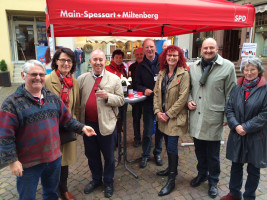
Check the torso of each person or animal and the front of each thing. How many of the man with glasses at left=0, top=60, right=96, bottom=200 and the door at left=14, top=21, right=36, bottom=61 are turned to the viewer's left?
0

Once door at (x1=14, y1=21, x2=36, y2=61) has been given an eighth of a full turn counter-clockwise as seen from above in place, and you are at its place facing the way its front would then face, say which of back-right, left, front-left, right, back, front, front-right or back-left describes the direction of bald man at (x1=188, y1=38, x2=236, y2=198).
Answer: front-right

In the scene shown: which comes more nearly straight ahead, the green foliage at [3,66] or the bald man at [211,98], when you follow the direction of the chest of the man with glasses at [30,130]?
the bald man

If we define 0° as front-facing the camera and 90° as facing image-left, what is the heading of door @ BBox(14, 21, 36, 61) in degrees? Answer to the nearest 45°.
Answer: approximately 0°

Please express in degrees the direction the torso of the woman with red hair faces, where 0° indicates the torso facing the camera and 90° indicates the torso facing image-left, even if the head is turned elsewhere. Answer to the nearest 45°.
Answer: approximately 45°

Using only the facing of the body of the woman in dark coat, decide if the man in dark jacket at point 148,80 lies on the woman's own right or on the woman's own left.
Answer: on the woman's own right

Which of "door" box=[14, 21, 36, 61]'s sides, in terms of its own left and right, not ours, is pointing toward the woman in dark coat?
front

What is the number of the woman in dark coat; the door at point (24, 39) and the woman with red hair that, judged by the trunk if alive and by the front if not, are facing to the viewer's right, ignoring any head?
0

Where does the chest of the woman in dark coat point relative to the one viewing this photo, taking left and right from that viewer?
facing the viewer and to the left of the viewer

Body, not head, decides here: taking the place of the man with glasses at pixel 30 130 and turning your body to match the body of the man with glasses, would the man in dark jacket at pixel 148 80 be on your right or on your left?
on your left

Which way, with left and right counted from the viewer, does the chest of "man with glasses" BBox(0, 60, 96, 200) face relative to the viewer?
facing the viewer and to the right of the viewer

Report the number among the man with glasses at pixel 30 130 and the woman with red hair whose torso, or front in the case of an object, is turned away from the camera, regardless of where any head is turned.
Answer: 0

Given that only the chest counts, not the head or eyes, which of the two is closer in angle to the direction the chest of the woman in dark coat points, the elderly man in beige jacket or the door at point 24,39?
the elderly man in beige jacket

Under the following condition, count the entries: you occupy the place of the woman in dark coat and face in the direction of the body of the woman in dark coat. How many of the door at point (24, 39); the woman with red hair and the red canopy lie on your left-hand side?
0

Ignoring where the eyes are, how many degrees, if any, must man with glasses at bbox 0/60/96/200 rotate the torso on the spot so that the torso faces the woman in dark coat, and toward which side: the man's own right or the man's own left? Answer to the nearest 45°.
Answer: approximately 45° to the man's own left

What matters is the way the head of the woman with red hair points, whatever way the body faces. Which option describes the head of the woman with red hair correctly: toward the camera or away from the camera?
toward the camera

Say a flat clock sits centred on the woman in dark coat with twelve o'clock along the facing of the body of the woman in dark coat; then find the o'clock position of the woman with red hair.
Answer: The woman with red hair is roughly at 2 o'clock from the woman in dark coat.

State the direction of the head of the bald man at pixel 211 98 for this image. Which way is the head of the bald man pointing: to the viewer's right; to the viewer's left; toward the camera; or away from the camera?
toward the camera
